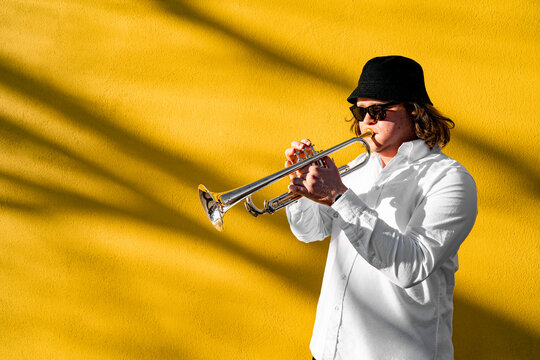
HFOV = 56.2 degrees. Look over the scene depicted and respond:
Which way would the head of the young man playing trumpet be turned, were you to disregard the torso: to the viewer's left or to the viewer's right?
to the viewer's left

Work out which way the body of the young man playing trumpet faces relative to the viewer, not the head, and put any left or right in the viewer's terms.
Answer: facing the viewer and to the left of the viewer
